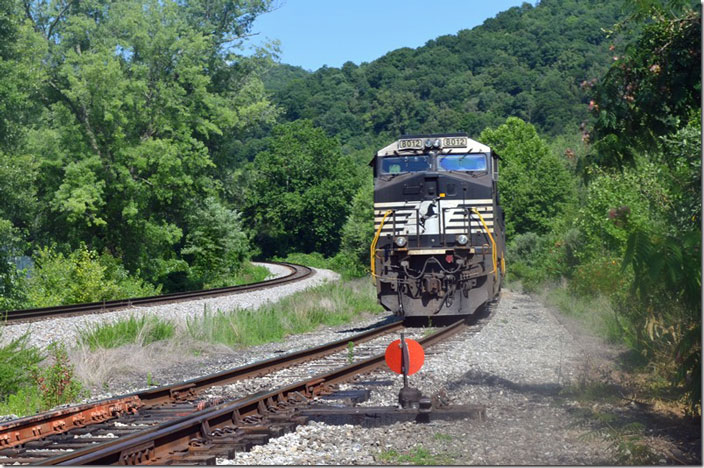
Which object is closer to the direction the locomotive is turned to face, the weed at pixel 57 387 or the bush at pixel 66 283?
the weed

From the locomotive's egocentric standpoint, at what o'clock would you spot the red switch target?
The red switch target is roughly at 12 o'clock from the locomotive.

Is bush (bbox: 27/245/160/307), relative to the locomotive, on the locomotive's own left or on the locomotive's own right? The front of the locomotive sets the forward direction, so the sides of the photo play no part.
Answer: on the locomotive's own right

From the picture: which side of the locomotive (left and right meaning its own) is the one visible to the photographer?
front

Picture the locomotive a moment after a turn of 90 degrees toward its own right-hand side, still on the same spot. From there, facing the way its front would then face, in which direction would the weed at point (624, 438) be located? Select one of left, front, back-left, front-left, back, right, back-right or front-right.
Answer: left

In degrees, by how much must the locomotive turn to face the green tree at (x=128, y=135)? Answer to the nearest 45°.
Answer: approximately 135° to its right

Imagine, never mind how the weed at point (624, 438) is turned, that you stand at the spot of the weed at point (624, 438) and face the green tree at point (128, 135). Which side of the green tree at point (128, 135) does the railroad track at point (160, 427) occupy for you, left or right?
left

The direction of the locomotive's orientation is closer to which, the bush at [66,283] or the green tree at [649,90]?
the green tree

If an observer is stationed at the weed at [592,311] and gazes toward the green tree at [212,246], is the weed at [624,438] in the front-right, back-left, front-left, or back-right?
back-left

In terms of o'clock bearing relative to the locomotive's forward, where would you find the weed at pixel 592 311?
The weed is roughly at 9 o'clock from the locomotive.

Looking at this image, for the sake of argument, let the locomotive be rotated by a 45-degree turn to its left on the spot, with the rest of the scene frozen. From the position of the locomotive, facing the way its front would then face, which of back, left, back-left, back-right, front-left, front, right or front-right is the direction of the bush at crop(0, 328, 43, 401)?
right

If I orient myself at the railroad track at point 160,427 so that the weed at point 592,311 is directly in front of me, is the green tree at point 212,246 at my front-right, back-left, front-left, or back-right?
front-left

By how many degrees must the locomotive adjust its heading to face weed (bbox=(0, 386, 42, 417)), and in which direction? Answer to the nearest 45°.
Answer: approximately 45° to its right

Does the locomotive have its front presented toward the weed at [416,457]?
yes

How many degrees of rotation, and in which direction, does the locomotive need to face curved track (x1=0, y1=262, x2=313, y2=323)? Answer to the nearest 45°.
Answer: approximately 90° to its right
